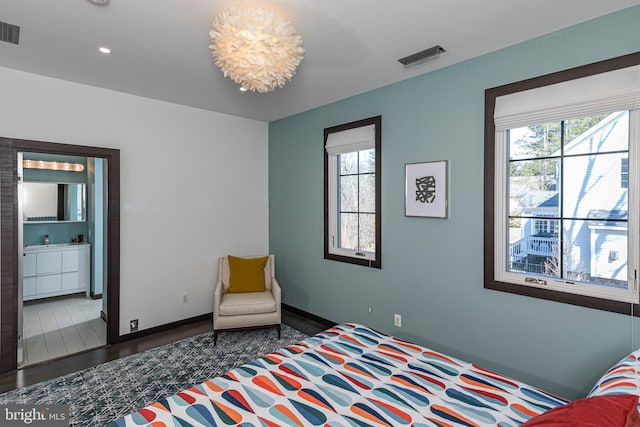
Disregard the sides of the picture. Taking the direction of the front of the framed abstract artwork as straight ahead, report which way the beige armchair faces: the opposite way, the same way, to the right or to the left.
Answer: to the left

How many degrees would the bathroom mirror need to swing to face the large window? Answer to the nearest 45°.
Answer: approximately 45° to its left

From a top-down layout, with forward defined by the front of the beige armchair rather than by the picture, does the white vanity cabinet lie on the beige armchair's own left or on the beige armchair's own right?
on the beige armchair's own right

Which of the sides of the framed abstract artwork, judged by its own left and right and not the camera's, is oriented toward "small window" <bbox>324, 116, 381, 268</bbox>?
right

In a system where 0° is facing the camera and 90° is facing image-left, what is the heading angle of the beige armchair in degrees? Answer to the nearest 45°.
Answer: approximately 0°

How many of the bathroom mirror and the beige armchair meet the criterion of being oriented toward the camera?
2

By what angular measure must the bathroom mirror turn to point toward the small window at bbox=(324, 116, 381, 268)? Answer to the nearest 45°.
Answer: approximately 45° to its left

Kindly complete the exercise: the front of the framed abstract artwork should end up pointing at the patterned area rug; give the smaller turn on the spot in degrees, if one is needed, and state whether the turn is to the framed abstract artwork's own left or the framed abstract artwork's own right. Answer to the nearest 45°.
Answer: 0° — it already faces it
